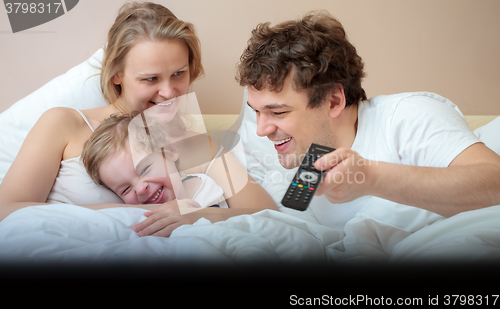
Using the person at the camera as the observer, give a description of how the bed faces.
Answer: facing the viewer
